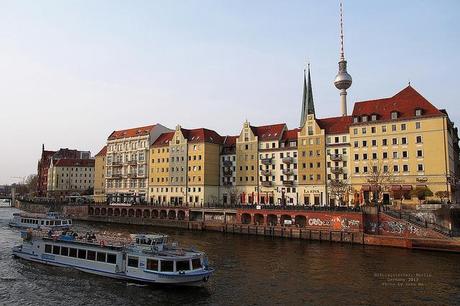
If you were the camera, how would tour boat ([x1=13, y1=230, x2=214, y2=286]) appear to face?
facing the viewer and to the right of the viewer
